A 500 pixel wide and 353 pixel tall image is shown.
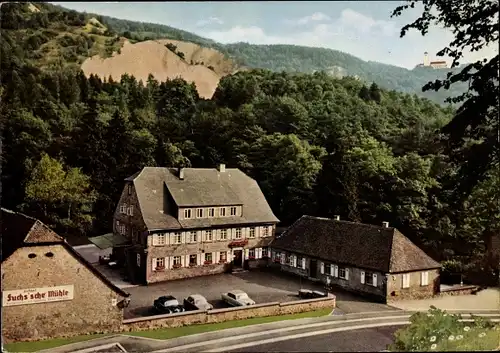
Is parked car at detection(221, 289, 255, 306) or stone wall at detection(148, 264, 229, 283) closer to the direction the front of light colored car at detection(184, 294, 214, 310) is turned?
the parked car

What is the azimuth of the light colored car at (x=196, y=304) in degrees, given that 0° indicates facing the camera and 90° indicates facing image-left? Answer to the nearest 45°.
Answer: approximately 315°

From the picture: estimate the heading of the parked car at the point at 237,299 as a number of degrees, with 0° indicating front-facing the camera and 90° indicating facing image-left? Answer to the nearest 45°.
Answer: approximately 315°

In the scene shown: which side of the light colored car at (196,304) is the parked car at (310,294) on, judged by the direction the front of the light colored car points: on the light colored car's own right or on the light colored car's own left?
on the light colored car's own left

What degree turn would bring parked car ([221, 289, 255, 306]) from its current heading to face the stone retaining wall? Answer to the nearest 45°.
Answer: approximately 45° to its right

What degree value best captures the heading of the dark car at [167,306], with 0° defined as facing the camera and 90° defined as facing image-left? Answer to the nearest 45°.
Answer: approximately 315°
